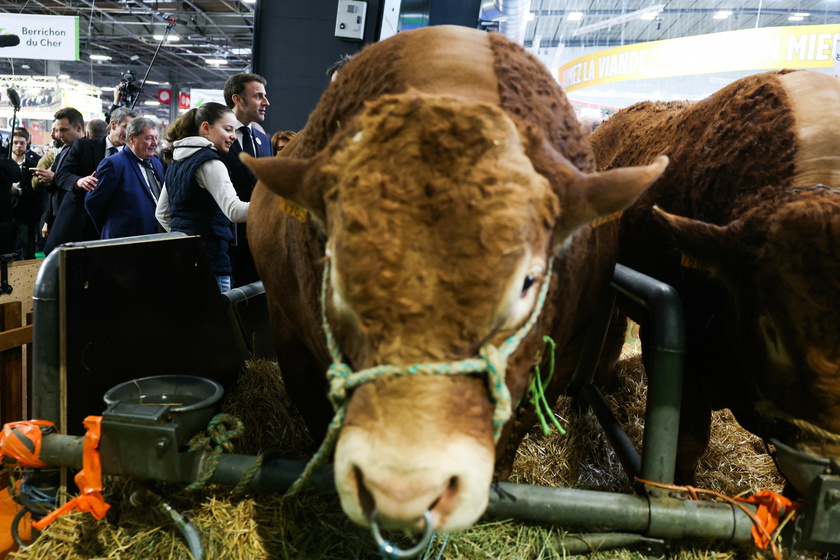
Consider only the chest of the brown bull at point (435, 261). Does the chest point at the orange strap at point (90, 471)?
no

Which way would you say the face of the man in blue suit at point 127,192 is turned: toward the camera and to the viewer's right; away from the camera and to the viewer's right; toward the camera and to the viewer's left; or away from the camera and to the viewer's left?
toward the camera and to the viewer's right

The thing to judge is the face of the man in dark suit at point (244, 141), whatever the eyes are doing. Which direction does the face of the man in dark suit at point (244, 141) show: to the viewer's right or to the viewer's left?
to the viewer's right

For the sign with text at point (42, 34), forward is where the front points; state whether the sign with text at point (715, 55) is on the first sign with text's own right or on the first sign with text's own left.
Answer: on the first sign with text's own left

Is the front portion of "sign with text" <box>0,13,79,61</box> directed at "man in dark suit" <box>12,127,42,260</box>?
yes

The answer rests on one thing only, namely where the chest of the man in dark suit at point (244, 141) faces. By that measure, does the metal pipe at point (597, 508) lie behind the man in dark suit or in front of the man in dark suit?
in front

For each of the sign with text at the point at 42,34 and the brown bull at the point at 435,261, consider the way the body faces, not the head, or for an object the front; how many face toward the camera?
2

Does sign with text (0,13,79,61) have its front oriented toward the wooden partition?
yes

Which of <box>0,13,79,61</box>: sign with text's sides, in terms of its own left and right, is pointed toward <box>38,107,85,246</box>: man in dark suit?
front

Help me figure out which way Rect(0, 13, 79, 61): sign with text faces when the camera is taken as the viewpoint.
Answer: facing the viewer

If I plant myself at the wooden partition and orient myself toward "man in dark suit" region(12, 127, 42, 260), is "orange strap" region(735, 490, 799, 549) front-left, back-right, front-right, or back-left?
back-right
